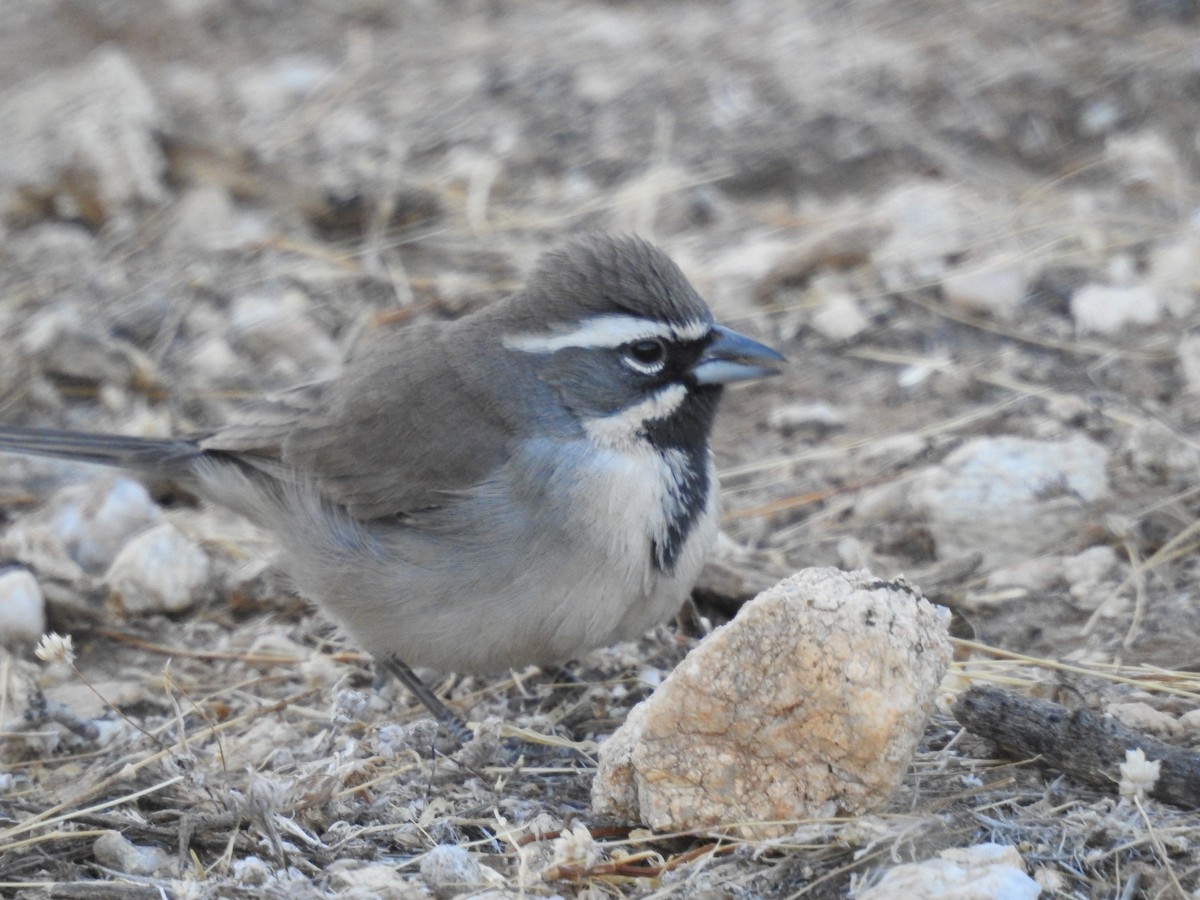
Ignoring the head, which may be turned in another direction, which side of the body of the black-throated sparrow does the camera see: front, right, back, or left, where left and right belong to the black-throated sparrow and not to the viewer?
right

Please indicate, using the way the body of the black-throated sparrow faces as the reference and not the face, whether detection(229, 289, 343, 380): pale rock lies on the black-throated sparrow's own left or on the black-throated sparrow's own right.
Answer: on the black-throated sparrow's own left

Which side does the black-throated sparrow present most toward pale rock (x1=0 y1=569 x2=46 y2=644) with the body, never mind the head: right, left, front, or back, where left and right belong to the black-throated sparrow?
back

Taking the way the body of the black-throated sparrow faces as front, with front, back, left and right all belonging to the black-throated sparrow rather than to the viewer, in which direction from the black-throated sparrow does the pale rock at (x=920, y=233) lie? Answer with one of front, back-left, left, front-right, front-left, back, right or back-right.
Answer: front-left

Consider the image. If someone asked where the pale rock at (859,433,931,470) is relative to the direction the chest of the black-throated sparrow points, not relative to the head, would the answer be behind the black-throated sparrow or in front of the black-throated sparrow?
in front

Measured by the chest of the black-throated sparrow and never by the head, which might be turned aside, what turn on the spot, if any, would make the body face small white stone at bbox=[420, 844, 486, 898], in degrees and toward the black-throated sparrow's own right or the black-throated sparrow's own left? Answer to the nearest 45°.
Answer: approximately 90° to the black-throated sparrow's own right

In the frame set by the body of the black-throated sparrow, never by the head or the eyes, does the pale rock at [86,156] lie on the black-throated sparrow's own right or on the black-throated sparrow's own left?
on the black-throated sparrow's own left

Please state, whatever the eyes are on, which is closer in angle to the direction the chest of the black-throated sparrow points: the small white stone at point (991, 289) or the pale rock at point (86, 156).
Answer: the small white stone

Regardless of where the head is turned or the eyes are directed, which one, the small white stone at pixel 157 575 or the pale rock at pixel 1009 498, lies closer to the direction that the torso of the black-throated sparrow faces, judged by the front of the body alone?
the pale rock

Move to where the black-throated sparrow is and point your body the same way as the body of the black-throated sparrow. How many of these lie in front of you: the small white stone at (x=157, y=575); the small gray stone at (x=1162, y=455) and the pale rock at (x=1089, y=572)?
2

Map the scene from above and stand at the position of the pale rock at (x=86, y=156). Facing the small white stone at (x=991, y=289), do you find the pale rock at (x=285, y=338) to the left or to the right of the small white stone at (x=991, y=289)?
right

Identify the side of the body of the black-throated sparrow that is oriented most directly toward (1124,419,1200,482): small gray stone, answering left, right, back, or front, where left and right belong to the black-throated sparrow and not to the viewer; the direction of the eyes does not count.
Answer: front

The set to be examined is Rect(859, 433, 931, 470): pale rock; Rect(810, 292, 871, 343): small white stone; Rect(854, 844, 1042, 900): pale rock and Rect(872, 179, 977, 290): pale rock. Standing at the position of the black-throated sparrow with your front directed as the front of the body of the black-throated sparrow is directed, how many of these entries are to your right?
1
